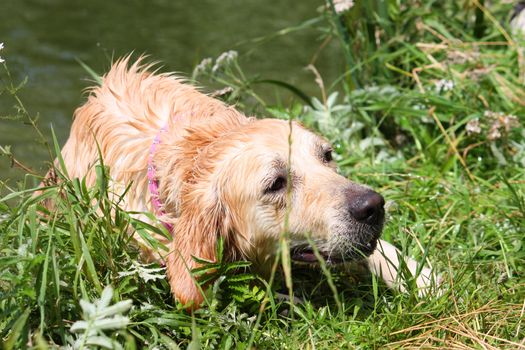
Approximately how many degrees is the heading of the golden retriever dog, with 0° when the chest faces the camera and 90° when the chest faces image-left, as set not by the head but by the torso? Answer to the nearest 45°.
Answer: approximately 315°

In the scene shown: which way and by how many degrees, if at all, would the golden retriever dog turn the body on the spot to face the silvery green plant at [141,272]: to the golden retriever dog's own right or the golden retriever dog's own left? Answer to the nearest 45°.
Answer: approximately 90° to the golden retriever dog's own right

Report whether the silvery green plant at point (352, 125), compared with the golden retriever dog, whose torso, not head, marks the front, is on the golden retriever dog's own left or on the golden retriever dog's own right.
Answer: on the golden retriever dog's own left
